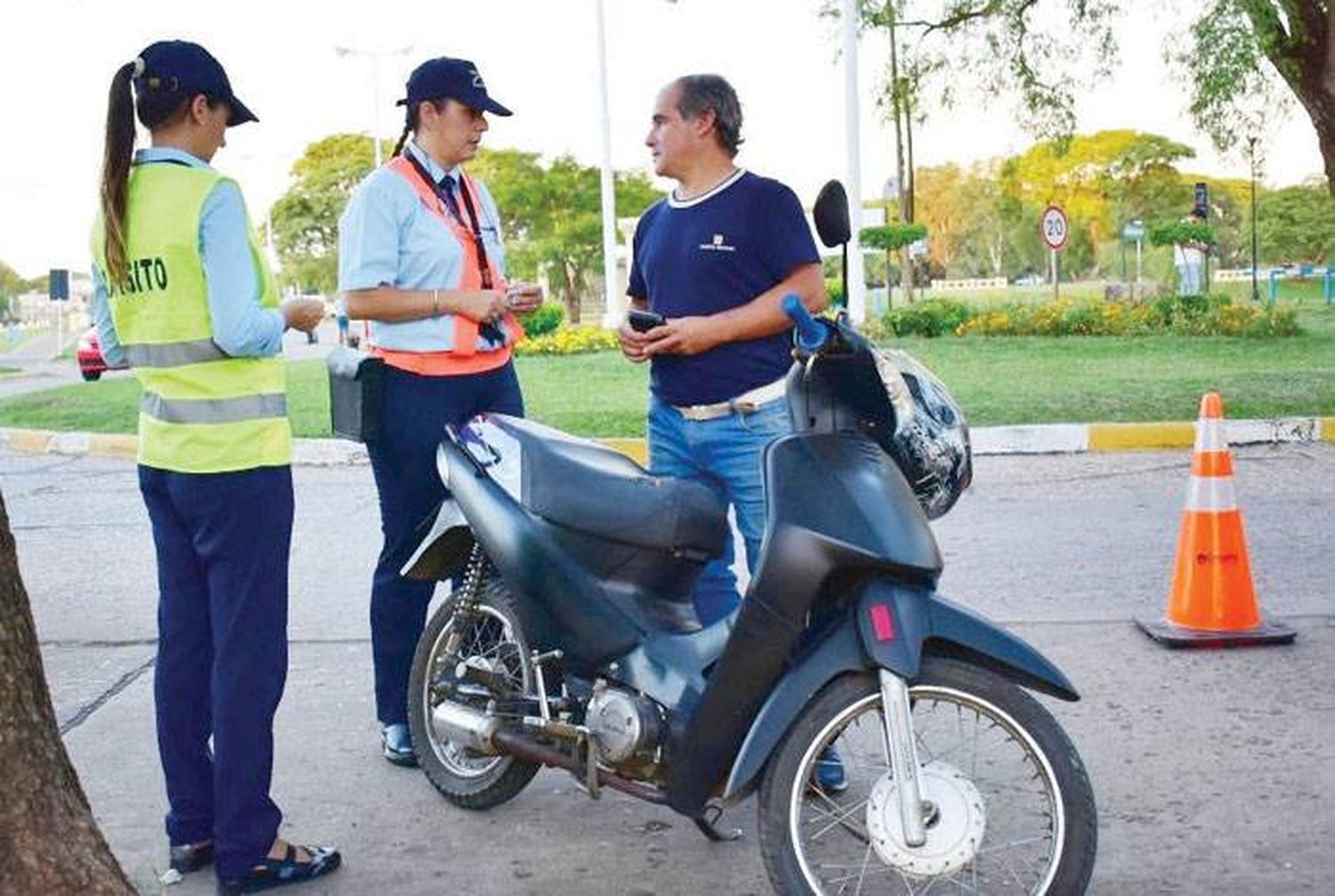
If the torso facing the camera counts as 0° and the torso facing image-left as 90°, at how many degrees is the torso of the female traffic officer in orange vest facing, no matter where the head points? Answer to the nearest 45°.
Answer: approximately 315°

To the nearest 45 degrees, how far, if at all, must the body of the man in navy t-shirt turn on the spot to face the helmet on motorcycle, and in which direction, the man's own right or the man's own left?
approximately 90° to the man's own left

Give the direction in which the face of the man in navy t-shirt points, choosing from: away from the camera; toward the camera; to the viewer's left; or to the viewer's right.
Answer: to the viewer's left

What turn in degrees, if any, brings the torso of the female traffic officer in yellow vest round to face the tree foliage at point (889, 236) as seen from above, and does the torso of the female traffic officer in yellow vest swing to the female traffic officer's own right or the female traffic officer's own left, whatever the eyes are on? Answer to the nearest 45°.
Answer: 0° — they already face it

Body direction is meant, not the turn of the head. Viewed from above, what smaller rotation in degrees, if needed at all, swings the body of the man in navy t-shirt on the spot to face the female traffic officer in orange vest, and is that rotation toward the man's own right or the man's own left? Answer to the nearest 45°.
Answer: approximately 45° to the man's own right

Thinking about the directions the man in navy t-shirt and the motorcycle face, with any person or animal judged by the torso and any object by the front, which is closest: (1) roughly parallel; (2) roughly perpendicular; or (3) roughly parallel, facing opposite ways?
roughly perpendicular

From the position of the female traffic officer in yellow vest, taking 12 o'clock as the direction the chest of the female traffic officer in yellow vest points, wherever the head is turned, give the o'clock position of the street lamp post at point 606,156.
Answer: The street lamp post is roughly at 11 o'clock from the female traffic officer in yellow vest.

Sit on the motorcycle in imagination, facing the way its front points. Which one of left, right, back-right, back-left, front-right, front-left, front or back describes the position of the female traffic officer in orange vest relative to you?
back

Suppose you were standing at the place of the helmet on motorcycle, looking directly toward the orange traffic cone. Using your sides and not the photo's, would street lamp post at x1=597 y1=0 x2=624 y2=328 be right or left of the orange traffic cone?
left

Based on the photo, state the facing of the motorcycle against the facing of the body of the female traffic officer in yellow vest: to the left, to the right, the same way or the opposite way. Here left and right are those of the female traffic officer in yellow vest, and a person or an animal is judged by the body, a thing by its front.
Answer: to the right

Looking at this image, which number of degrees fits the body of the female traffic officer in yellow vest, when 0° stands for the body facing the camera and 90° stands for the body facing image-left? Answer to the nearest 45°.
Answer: approximately 225°
